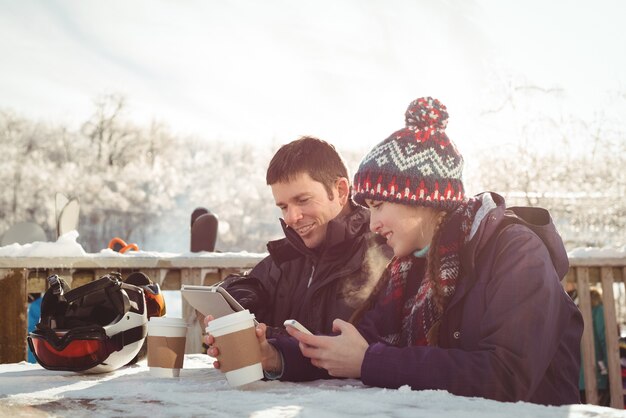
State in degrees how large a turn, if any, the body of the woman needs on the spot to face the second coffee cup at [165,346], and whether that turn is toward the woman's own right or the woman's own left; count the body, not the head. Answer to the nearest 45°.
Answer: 0° — they already face it

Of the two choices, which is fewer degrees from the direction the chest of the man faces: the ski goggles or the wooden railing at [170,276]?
the ski goggles

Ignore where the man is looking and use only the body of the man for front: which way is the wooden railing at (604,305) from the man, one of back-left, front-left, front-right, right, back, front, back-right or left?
back

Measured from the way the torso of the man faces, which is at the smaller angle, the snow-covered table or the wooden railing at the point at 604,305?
the snow-covered table

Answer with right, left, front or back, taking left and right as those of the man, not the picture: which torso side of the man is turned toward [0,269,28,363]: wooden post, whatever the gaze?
right

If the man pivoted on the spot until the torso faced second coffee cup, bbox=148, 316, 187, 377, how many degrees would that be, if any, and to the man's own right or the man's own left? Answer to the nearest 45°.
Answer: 0° — they already face it

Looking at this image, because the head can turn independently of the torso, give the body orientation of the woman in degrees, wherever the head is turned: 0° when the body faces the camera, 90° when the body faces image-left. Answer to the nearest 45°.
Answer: approximately 90°
